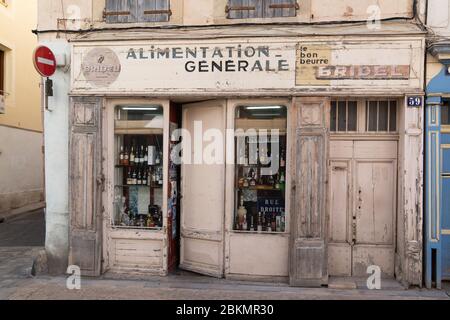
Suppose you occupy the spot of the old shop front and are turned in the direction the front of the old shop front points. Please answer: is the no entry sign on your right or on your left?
on your right

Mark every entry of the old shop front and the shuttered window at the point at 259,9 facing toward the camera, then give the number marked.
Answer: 2

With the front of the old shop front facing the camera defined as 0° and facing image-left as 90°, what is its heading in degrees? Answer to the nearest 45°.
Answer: approximately 0°

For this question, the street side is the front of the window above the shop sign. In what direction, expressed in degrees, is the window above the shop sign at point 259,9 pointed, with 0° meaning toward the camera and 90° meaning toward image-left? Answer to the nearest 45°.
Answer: approximately 0°
